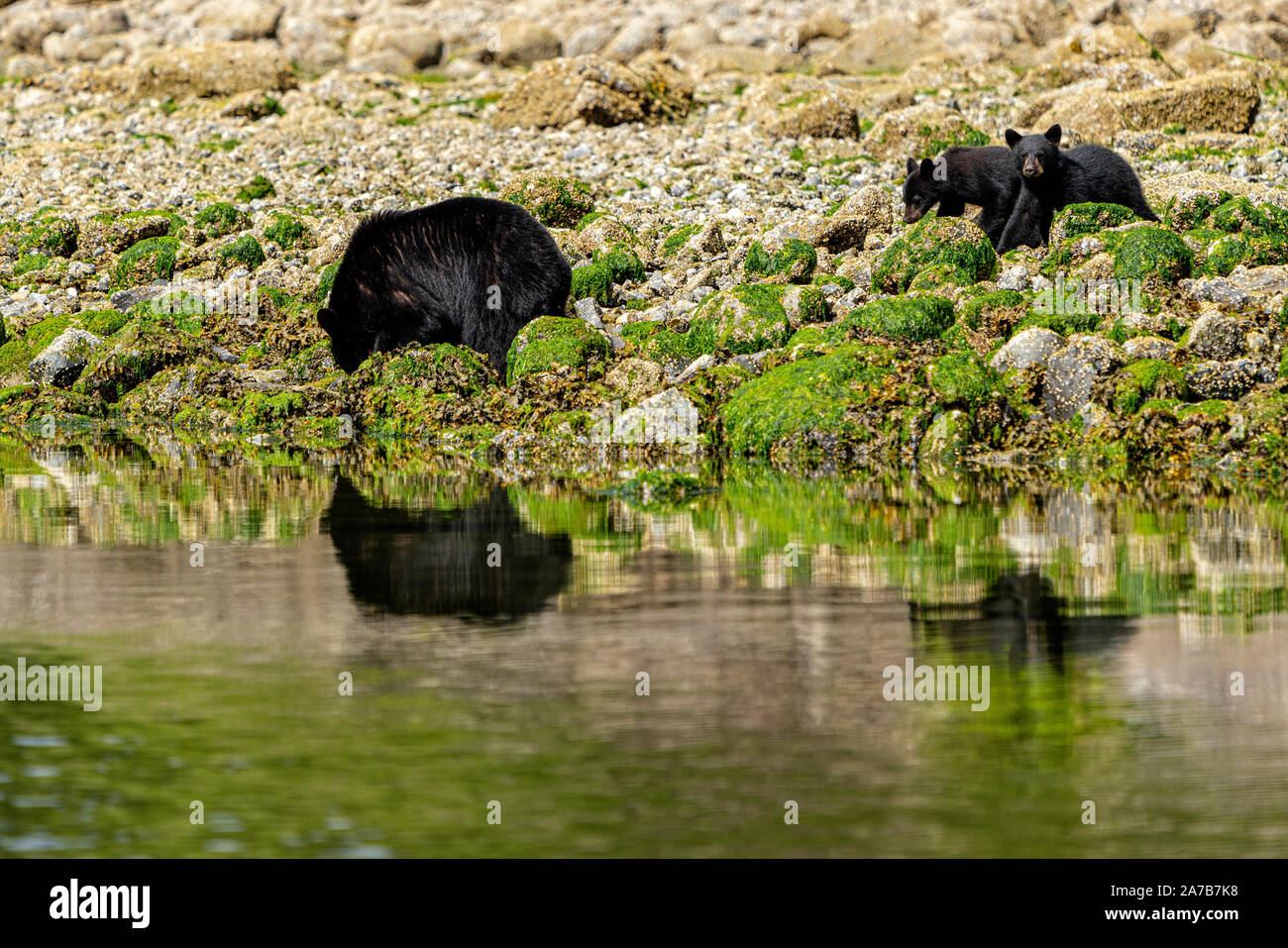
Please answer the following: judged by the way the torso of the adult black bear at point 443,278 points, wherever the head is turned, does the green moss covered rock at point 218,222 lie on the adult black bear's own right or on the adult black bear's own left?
on the adult black bear's own right

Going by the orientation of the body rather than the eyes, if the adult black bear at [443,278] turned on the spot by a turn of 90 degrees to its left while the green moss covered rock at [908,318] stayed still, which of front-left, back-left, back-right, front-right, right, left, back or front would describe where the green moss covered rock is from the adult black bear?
left

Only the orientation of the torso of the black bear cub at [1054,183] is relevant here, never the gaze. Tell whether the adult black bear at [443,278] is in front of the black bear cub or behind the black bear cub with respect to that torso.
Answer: in front

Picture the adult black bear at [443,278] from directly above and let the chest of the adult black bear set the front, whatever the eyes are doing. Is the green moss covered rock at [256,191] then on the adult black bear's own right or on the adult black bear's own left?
on the adult black bear's own right

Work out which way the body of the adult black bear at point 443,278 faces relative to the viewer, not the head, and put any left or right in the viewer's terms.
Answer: facing to the left of the viewer

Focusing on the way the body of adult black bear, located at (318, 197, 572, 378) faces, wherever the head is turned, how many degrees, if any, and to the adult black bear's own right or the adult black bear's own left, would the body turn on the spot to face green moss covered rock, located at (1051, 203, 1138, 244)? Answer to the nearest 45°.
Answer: approximately 180°

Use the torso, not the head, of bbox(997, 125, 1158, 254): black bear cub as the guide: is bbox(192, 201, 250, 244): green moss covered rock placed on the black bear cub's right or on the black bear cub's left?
on the black bear cub's right

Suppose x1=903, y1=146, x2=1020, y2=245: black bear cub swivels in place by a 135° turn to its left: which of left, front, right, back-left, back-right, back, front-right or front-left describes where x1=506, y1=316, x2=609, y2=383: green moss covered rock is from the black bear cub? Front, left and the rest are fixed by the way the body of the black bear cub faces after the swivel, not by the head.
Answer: right

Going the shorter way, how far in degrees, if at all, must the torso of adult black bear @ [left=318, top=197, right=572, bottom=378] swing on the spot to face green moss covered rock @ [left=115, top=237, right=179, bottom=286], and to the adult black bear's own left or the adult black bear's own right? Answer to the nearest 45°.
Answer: approximately 45° to the adult black bear's own right

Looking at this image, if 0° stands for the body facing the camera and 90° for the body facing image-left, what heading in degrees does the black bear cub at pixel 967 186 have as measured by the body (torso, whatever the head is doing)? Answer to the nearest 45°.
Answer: approximately 90°

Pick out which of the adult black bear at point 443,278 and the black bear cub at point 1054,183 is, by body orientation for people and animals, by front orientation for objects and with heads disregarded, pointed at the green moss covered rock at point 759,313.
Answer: the black bear cub

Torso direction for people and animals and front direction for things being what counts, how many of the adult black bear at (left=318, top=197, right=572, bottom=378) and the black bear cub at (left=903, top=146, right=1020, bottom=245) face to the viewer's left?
2

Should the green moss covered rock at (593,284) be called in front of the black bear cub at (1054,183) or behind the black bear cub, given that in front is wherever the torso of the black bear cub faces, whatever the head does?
in front

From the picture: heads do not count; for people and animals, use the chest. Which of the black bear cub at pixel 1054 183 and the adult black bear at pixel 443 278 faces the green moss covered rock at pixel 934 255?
the black bear cub

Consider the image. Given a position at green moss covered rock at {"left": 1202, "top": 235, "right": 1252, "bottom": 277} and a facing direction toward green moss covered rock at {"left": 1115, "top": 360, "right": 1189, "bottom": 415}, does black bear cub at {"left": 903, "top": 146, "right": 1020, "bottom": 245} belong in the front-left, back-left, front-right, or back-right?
back-right

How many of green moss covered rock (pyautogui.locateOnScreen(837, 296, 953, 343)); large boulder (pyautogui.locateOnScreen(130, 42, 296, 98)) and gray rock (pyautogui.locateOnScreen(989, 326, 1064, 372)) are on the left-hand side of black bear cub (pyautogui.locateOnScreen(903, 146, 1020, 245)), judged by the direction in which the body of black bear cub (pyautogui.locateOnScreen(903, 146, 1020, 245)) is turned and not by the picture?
2

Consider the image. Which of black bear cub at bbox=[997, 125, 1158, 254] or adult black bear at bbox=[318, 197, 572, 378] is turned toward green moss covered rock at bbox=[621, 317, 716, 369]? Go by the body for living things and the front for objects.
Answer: the black bear cub
